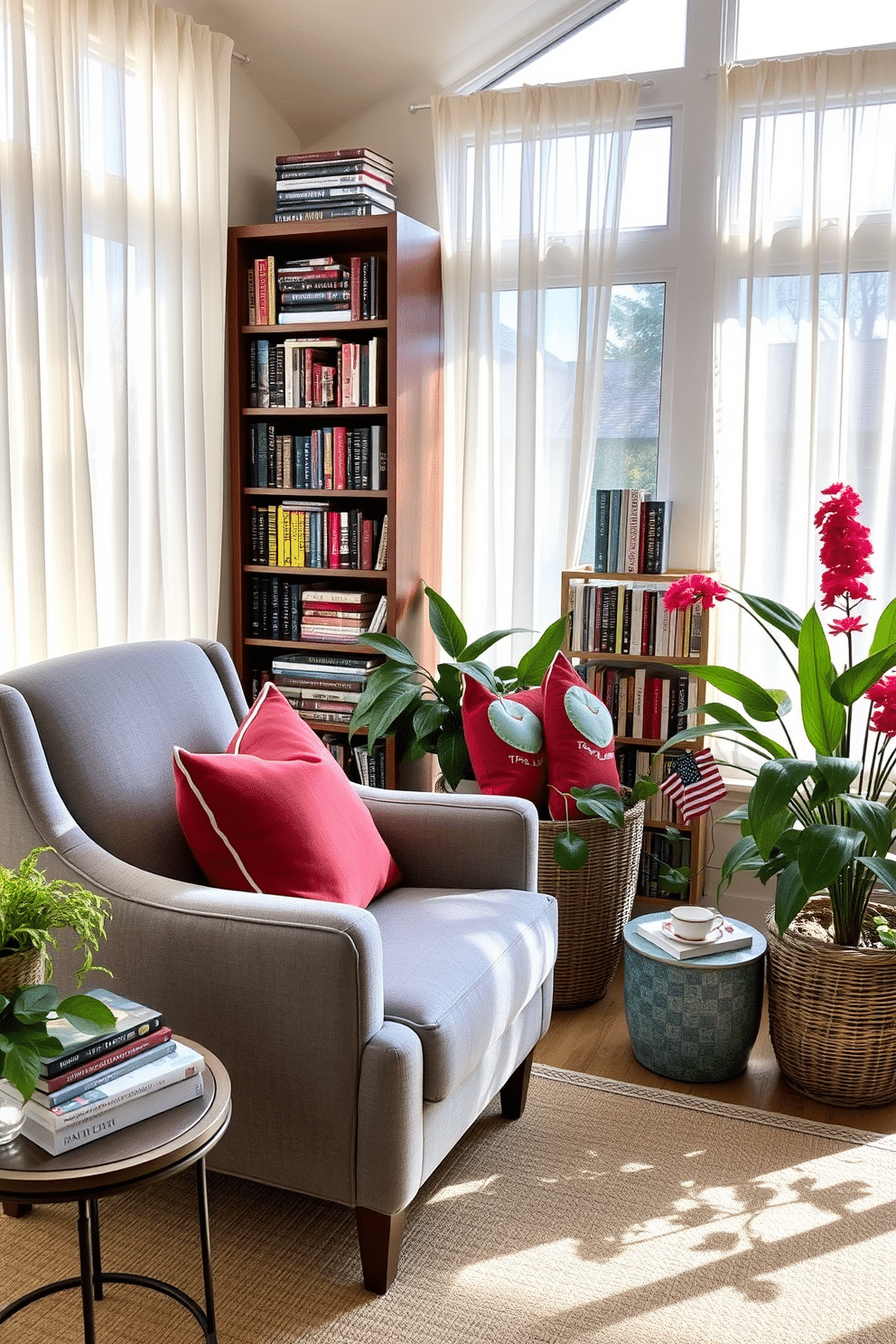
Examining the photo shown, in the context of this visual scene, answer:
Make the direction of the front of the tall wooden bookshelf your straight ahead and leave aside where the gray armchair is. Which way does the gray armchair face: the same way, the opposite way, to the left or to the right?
to the left

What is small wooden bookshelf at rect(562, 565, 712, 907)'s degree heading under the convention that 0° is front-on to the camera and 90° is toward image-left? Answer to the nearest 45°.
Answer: approximately 0°

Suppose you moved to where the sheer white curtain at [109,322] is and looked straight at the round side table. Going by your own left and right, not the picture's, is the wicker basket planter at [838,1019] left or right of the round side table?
left

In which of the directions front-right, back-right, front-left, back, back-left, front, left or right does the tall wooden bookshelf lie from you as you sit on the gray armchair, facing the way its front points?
back-left

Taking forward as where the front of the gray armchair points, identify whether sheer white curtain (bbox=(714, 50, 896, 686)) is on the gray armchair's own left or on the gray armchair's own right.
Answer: on the gray armchair's own left

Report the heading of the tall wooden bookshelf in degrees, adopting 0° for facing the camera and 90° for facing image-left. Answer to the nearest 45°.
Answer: approximately 45°

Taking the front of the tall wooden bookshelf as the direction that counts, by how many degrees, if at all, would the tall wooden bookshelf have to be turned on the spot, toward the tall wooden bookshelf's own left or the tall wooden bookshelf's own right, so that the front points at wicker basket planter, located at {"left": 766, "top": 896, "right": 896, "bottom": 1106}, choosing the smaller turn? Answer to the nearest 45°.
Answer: approximately 90° to the tall wooden bookshelf's own left

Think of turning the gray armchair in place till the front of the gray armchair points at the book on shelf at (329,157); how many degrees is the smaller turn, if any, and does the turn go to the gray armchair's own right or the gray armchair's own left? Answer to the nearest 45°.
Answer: approximately 135° to the gray armchair's own left

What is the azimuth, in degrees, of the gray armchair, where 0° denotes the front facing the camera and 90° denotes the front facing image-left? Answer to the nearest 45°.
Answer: approximately 315°

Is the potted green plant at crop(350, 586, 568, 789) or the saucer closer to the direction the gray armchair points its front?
the saucer

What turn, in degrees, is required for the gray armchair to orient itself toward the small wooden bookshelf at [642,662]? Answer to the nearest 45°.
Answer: approximately 90° to its left
